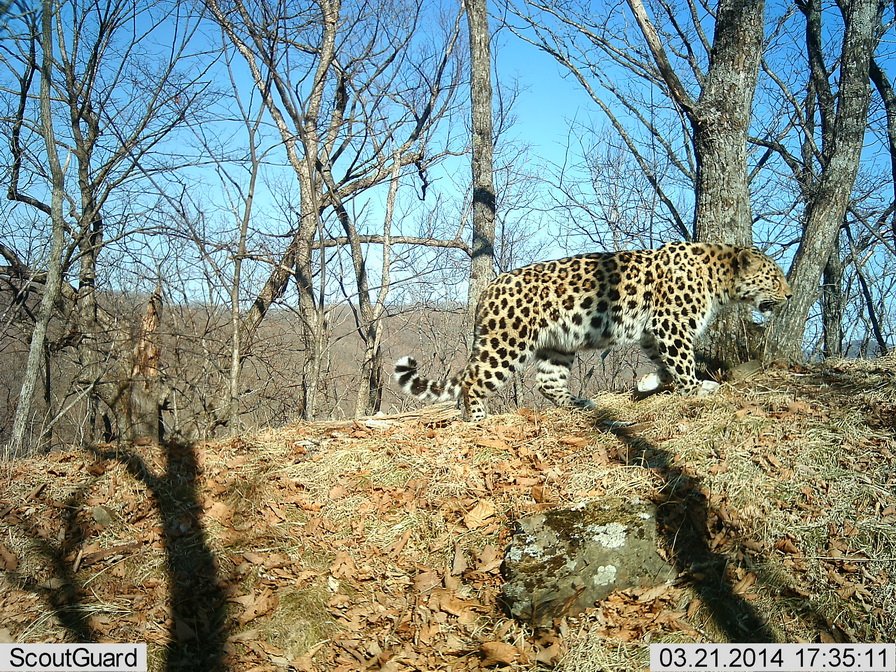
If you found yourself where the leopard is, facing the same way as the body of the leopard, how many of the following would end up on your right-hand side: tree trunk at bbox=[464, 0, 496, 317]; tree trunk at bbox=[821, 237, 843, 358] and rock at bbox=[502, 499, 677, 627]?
1

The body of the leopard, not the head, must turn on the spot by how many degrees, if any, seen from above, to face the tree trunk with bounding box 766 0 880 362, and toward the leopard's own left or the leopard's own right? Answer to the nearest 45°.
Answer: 0° — it already faces it

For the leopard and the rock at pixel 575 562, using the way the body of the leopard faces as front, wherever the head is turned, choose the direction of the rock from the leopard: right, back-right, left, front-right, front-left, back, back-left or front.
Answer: right

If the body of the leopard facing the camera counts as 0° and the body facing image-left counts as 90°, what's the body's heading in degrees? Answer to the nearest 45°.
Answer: approximately 270°

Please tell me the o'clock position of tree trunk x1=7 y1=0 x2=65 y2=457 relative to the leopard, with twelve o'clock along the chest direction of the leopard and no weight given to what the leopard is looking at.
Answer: The tree trunk is roughly at 6 o'clock from the leopard.

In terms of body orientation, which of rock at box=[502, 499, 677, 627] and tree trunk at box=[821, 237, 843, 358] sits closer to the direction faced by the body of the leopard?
the tree trunk
